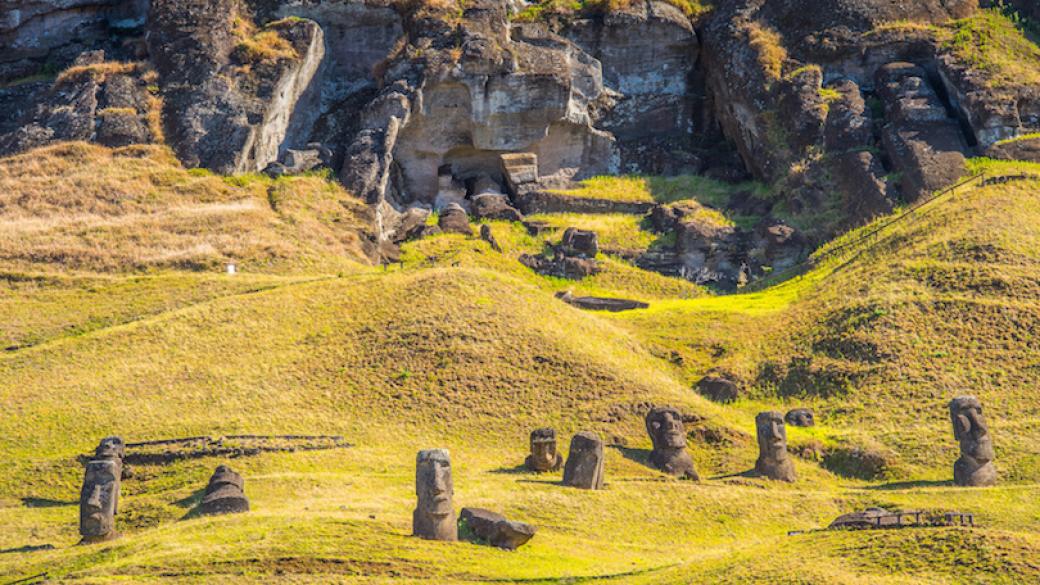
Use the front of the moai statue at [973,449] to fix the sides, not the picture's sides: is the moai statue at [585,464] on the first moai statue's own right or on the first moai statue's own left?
on the first moai statue's own right

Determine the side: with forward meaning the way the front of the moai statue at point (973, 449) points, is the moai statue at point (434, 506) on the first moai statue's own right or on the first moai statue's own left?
on the first moai statue's own right

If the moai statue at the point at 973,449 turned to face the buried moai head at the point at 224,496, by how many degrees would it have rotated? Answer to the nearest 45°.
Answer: approximately 90° to its right

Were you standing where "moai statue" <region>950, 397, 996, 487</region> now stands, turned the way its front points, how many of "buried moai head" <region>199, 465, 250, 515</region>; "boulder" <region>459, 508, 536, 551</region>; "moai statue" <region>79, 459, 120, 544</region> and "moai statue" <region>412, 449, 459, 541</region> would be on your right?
4

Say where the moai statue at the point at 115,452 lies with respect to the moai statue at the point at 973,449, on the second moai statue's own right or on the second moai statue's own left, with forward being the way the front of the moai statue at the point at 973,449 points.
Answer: on the second moai statue's own right
